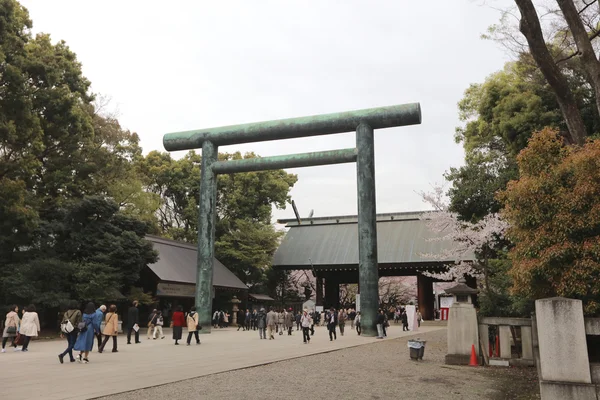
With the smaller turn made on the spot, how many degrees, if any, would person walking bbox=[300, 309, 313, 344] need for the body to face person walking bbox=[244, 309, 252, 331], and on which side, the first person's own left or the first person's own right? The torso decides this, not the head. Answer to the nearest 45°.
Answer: approximately 180°

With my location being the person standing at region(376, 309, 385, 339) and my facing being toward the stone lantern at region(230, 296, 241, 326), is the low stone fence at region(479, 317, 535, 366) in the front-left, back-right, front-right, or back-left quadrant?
back-left

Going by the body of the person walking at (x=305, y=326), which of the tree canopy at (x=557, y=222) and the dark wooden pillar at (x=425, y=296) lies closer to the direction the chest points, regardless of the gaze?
the tree canopy

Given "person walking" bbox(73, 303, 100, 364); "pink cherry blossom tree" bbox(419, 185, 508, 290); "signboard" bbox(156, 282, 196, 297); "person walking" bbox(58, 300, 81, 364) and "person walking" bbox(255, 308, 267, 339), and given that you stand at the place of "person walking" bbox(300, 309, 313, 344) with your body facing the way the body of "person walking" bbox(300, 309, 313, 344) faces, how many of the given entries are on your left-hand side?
1

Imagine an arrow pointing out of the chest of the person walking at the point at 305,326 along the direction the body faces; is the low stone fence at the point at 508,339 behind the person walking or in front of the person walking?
in front

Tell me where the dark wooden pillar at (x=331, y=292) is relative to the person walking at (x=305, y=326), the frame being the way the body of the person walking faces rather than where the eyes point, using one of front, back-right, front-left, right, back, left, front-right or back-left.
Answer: back

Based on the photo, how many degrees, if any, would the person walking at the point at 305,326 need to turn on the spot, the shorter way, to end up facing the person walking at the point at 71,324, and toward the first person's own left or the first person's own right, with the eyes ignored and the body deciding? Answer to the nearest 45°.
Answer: approximately 45° to the first person's own right

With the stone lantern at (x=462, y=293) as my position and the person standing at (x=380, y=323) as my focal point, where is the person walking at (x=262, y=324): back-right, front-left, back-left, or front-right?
front-left

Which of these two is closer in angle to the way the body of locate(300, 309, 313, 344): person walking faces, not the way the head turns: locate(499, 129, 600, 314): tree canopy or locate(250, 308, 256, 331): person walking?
the tree canopy

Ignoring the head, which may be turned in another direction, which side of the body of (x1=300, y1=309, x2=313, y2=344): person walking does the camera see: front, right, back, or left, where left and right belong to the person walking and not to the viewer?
front

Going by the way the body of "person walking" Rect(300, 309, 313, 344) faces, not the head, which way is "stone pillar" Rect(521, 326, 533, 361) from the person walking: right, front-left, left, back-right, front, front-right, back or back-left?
front-left

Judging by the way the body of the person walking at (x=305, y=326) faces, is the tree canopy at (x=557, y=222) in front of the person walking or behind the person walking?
in front

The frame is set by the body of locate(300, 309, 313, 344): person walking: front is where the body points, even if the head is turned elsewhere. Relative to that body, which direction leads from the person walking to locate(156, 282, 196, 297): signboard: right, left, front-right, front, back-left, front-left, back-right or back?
back-right

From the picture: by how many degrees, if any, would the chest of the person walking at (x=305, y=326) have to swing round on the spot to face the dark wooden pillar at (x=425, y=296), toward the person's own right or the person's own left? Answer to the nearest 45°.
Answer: approximately 135° to the person's own left

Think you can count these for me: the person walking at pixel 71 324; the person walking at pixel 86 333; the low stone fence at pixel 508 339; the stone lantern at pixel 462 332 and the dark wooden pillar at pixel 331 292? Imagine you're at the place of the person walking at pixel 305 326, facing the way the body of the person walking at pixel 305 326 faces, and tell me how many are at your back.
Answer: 1
